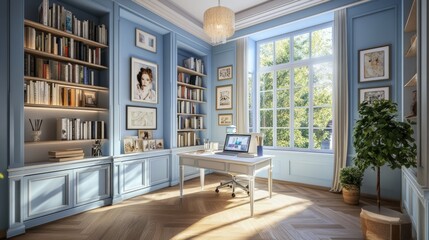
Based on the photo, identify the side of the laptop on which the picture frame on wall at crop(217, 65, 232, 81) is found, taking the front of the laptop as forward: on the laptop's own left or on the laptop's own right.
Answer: on the laptop's own right

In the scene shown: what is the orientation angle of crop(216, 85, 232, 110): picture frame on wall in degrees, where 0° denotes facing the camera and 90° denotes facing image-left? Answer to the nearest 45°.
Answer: approximately 45°

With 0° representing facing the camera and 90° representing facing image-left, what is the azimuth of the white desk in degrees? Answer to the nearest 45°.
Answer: approximately 45°

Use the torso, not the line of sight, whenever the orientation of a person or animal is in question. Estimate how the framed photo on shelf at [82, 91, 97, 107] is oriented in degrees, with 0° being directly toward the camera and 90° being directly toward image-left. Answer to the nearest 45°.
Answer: approximately 315°

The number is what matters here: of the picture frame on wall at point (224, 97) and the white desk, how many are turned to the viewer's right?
0

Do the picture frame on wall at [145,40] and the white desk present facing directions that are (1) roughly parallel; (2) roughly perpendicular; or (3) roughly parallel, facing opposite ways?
roughly perpendicular

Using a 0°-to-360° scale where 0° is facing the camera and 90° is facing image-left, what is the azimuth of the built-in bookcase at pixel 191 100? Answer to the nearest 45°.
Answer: approximately 315°

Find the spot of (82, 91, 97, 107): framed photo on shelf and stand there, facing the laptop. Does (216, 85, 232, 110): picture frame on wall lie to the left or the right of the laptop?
left

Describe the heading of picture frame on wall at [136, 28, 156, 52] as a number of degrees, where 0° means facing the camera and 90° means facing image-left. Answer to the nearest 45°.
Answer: approximately 315°

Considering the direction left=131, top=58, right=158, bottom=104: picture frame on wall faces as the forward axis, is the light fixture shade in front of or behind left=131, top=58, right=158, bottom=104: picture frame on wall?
in front

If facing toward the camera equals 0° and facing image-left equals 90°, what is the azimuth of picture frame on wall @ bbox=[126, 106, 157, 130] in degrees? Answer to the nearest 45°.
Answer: approximately 315°
